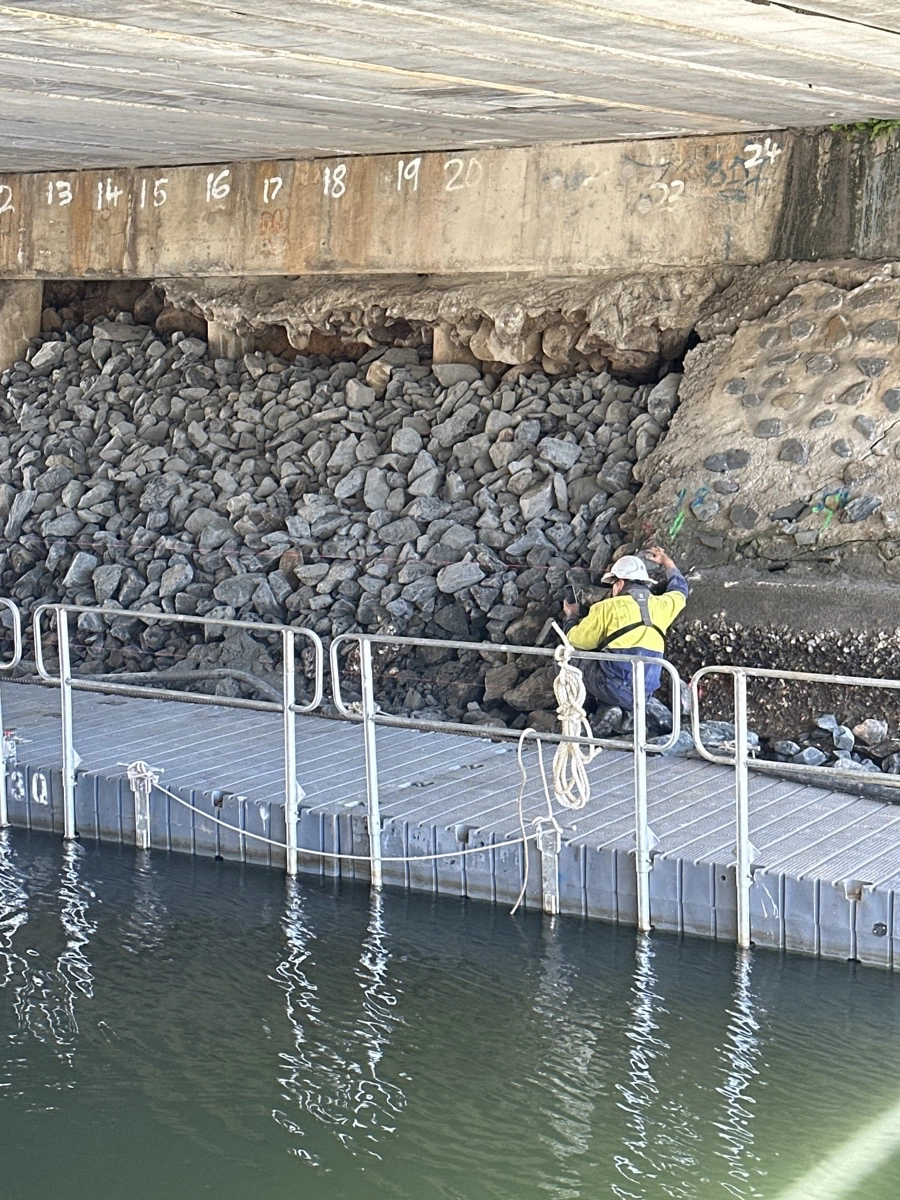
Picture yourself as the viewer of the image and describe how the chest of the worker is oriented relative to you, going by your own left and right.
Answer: facing away from the viewer and to the left of the viewer

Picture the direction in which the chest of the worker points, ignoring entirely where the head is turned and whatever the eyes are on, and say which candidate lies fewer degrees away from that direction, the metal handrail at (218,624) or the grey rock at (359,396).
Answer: the grey rock

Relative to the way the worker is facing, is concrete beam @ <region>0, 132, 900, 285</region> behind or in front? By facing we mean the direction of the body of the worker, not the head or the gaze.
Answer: in front

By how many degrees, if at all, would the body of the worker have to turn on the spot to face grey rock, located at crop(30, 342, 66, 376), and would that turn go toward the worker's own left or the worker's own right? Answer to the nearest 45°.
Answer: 0° — they already face it

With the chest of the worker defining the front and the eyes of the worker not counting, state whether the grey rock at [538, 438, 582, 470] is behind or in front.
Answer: in front

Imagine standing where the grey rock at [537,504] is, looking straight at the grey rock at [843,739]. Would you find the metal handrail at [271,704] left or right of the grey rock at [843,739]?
right

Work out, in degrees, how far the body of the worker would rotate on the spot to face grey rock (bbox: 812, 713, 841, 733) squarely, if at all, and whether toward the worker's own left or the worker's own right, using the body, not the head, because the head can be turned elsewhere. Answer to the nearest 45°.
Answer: approximately 135° to the worker's own right
